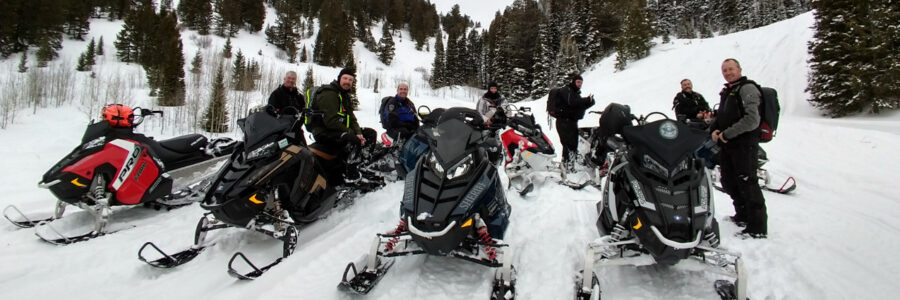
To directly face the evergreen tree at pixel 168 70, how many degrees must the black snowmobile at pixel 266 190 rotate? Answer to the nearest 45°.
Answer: approximately 135° to its right

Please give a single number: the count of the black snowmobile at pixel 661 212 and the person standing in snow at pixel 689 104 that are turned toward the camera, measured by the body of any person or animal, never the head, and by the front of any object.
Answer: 2

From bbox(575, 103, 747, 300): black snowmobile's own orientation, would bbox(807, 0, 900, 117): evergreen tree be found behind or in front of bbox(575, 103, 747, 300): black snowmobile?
behind

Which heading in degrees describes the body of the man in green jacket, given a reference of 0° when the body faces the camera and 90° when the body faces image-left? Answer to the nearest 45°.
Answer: approximately 315°

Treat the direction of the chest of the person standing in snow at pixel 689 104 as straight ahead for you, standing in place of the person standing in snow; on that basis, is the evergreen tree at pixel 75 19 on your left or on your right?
on your right

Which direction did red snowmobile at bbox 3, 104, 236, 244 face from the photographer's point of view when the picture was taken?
facing the viewer and to the left of the viewer

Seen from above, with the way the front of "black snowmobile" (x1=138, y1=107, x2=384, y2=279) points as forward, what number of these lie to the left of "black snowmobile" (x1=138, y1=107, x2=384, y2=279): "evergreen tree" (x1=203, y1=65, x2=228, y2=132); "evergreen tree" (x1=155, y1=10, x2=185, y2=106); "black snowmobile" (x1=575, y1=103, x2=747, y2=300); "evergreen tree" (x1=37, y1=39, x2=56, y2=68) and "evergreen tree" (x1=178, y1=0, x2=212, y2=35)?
1

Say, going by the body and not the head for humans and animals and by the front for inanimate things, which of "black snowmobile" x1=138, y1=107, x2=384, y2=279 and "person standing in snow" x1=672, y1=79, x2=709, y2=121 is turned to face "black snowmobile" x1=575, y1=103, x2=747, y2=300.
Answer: the person standing in snow

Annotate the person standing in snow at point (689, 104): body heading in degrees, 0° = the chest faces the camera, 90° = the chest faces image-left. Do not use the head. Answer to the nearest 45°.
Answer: approximately 0°

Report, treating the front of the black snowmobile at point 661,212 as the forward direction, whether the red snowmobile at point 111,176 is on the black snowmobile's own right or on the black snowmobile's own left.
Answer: on the black snowmobile's own right

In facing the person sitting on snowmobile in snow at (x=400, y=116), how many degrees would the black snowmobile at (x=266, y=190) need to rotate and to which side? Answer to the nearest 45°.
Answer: approximately 180°
